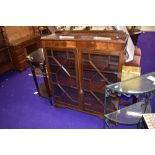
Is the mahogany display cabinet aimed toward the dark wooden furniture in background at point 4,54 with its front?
no

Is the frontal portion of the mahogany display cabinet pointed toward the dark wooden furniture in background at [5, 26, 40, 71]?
no

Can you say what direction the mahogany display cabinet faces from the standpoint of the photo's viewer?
facing the viewer and to the left of the viewer
